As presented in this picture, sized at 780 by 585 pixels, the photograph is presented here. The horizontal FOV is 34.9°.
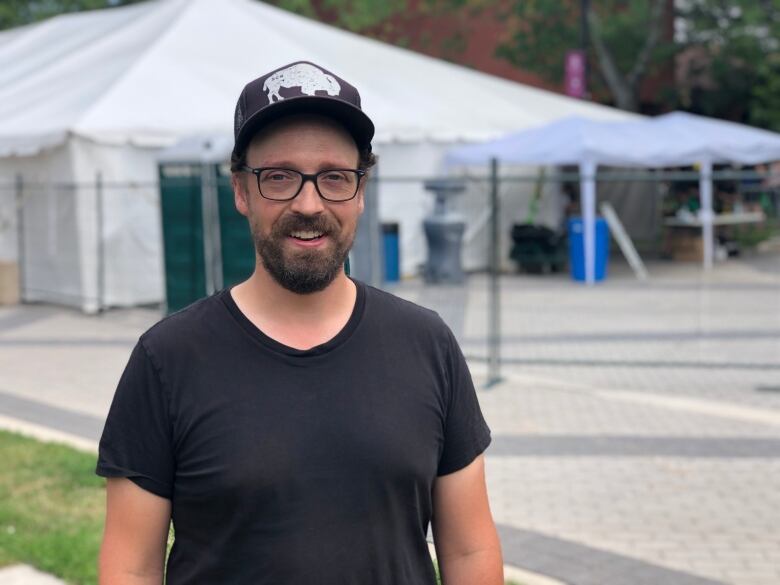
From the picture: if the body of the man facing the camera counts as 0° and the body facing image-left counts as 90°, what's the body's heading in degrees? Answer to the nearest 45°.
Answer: approximately 0°

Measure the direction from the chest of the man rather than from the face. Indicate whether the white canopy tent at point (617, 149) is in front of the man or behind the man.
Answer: behind

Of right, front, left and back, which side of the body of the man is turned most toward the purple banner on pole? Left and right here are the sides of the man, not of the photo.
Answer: back

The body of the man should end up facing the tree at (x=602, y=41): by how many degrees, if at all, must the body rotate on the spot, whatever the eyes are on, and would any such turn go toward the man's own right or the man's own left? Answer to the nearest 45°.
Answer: approximately 180°

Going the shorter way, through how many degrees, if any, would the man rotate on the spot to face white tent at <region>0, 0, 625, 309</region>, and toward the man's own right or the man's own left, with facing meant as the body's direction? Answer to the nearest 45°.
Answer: approximately 180°

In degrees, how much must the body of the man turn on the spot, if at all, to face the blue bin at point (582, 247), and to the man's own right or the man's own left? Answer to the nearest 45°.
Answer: approximately 180°

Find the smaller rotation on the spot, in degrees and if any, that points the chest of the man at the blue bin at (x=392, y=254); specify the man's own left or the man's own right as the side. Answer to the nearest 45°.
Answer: approximately 180°

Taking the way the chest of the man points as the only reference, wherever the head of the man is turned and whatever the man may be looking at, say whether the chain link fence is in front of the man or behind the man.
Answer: behind

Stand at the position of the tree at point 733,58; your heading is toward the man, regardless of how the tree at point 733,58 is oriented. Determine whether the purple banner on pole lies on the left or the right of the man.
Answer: right

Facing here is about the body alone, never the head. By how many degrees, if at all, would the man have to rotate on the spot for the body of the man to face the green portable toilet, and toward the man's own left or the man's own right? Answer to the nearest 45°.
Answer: approximately 180°

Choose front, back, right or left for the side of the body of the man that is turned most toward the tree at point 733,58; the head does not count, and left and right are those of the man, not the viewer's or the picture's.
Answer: back
